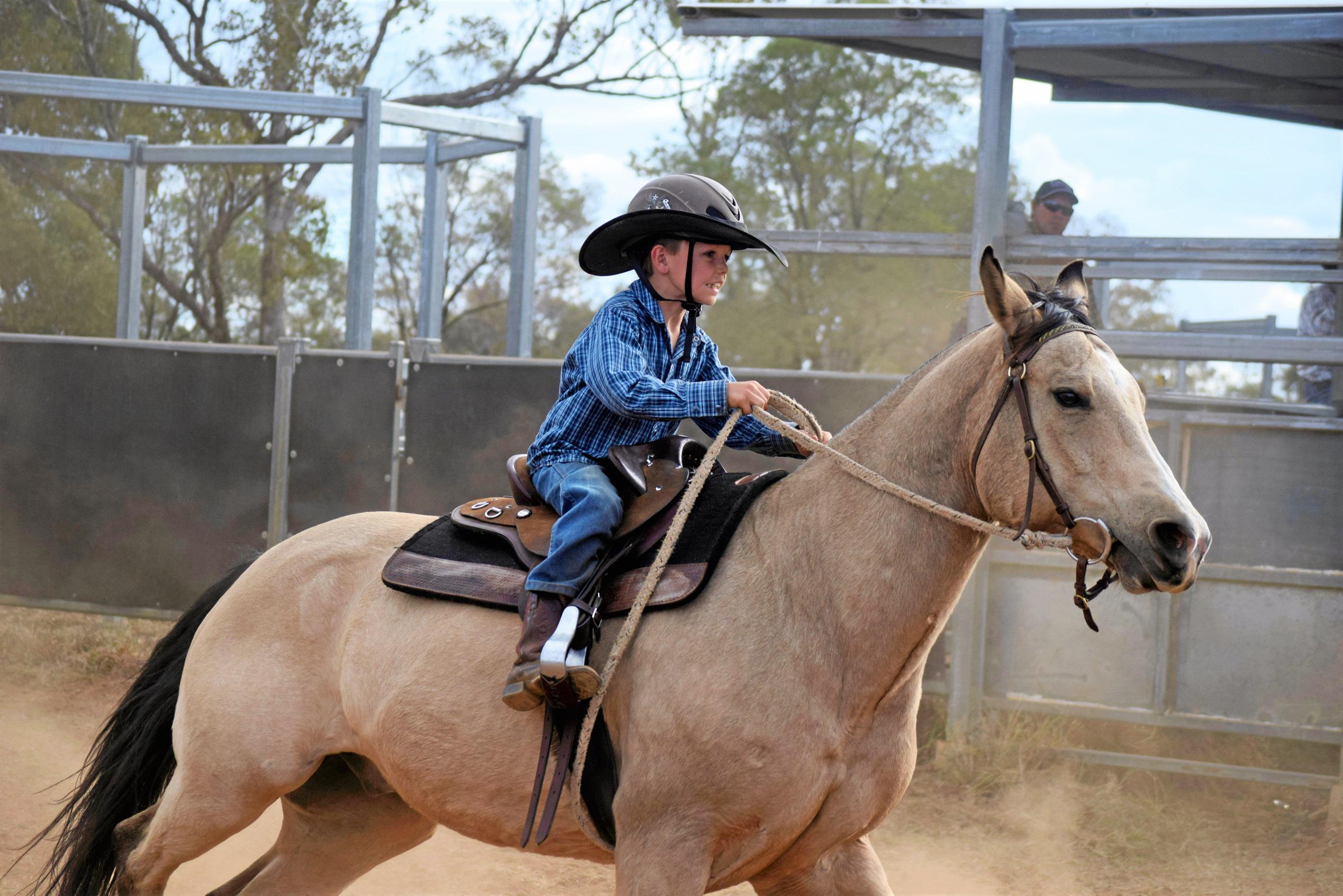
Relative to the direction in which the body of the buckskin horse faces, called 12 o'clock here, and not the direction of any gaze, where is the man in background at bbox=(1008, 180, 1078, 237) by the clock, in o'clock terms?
The man in background is roughly at 10 o'clock from the buckskin horse.

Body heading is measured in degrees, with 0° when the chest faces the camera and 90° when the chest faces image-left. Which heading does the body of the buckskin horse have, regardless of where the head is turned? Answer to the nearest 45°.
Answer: approximately 270°

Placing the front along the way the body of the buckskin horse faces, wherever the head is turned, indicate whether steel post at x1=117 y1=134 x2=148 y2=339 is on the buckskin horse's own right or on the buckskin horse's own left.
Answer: on the buckskin horse's own left

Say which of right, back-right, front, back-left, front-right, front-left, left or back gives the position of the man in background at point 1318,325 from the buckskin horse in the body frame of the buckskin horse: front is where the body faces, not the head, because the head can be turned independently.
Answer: front-left

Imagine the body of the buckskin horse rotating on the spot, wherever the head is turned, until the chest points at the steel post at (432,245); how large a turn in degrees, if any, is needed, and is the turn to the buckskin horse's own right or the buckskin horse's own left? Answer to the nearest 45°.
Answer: approximately 90° to the buckskin horse's own left

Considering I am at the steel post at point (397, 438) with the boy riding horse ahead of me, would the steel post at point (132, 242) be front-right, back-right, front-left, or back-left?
back-right

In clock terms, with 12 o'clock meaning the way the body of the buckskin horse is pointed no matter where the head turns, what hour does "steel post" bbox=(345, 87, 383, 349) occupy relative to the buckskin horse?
The steel post is roughly at 8 o'clock from the buckskin horse.

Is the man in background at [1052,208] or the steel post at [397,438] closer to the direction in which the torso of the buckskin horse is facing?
the man in background
